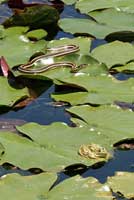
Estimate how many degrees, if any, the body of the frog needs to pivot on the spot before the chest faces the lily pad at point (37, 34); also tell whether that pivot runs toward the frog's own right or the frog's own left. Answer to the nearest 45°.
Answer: approximately 90° to the frog's own left

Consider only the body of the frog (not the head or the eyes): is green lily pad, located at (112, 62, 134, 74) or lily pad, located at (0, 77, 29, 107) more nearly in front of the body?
the green lily pad

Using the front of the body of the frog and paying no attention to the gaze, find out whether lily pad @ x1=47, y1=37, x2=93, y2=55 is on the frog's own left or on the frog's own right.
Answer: on the frog's own left
